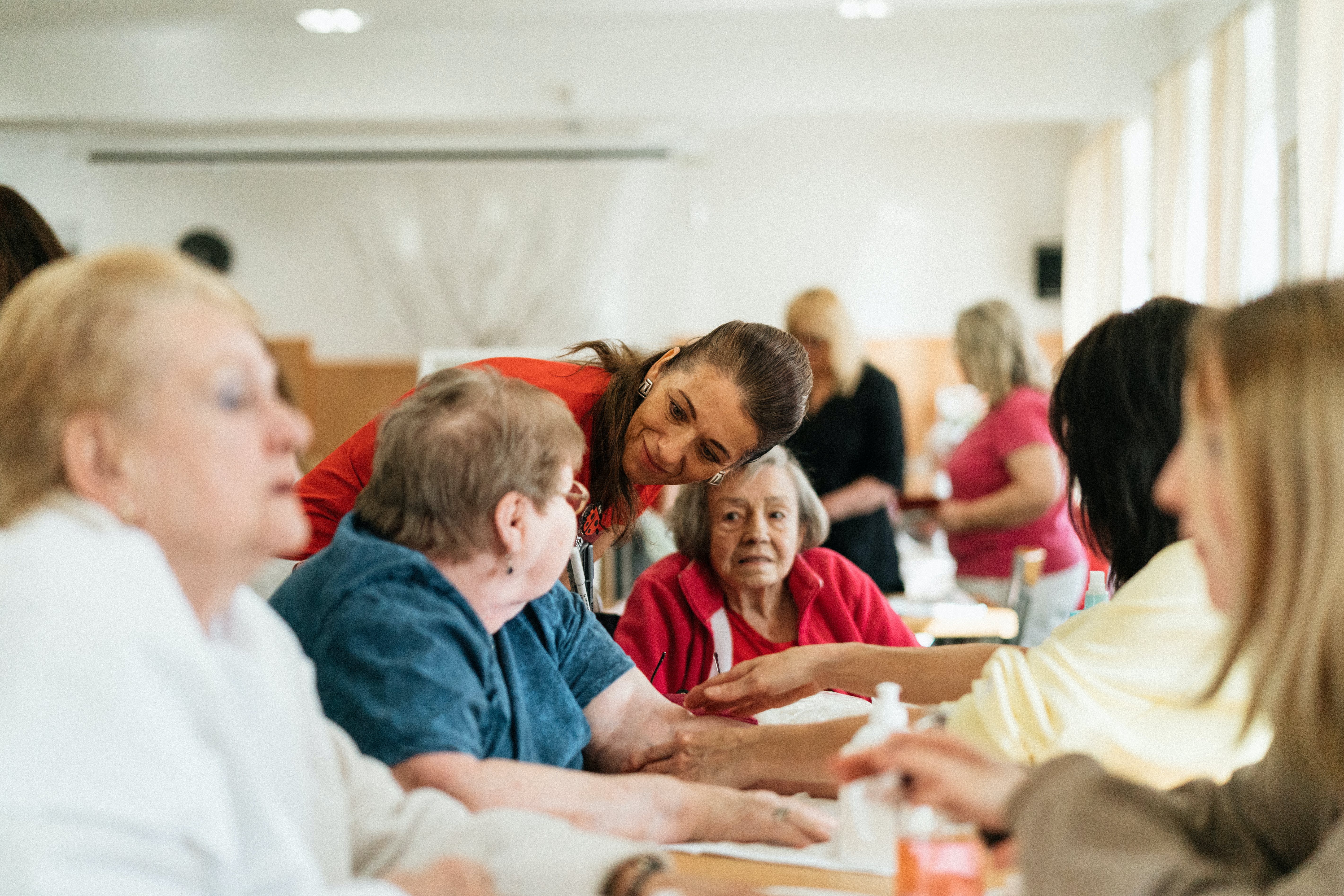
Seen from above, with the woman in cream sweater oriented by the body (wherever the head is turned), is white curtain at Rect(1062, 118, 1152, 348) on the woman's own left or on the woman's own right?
on the woman's own right

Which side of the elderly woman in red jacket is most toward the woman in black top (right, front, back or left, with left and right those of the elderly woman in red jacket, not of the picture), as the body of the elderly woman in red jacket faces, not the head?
back

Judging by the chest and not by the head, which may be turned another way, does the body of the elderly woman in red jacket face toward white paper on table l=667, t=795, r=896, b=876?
yes

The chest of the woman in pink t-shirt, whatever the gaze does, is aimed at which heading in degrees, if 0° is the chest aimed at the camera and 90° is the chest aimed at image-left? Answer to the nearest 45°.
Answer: approximately 90°

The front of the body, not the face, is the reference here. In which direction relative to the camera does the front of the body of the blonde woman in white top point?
to the viewer's right

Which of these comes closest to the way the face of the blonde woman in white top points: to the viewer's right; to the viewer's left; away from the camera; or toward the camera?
to the viewer's right

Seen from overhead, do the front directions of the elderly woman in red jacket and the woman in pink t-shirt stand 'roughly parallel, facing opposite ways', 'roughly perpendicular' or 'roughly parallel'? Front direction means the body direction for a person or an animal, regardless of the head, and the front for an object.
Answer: roughly perpendicular

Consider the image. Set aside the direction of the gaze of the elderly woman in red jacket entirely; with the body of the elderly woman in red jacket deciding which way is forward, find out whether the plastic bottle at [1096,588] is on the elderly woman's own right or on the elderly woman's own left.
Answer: on the elderly woman's own left

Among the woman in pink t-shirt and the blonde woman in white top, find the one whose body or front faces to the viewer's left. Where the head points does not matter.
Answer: the woman in pink t-shirt
